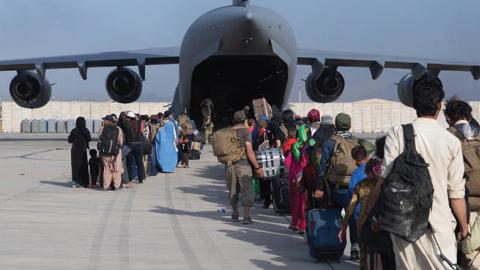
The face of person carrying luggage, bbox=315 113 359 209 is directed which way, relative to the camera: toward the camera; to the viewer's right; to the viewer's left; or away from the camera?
away from the camera

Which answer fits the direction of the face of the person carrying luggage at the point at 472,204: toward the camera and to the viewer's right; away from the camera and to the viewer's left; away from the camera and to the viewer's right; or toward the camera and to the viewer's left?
away from the camera and to the viewer's left

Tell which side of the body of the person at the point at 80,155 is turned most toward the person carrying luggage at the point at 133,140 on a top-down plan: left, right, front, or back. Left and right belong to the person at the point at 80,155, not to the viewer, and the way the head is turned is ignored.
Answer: right

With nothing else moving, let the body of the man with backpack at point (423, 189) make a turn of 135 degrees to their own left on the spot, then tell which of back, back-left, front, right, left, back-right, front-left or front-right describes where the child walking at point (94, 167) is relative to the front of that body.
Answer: right

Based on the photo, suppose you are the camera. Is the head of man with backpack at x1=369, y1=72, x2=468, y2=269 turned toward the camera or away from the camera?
away from the camera

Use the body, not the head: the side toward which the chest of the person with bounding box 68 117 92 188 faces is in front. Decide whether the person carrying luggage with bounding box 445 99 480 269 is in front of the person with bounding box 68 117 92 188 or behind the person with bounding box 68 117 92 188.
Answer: behind

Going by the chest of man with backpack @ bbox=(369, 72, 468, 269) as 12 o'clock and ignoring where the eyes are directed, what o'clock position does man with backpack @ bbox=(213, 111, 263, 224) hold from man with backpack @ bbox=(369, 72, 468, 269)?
man with backpack @ bbox=(213, 111, 263, 224) is roughly at 11 o'clock from man with backpack @ bbox=(369, 72, 468, 269).

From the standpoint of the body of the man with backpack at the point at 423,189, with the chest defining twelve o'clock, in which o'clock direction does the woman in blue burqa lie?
The woman in blue burqa is roughly at 11 o'clock from the man with backpack.

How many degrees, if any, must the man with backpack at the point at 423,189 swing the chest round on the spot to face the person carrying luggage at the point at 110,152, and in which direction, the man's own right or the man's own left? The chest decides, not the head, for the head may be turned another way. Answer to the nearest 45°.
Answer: approximately 45° to the man's own left

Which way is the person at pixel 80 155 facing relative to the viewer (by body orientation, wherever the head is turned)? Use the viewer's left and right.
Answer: facing away from the viewer

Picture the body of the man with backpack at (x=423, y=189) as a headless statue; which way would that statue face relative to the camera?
away from the camera

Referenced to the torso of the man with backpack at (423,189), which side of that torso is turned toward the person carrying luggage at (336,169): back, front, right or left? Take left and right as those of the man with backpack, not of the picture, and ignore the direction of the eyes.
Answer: front

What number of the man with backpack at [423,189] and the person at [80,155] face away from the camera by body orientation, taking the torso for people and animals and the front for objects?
2

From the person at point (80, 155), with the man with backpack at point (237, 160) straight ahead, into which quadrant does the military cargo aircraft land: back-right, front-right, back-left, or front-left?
back-left
